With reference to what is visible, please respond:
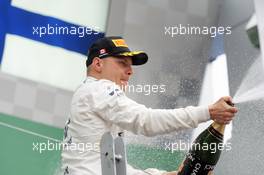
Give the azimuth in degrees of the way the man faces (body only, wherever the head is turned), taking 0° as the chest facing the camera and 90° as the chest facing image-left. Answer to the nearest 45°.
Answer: approximately 270°
